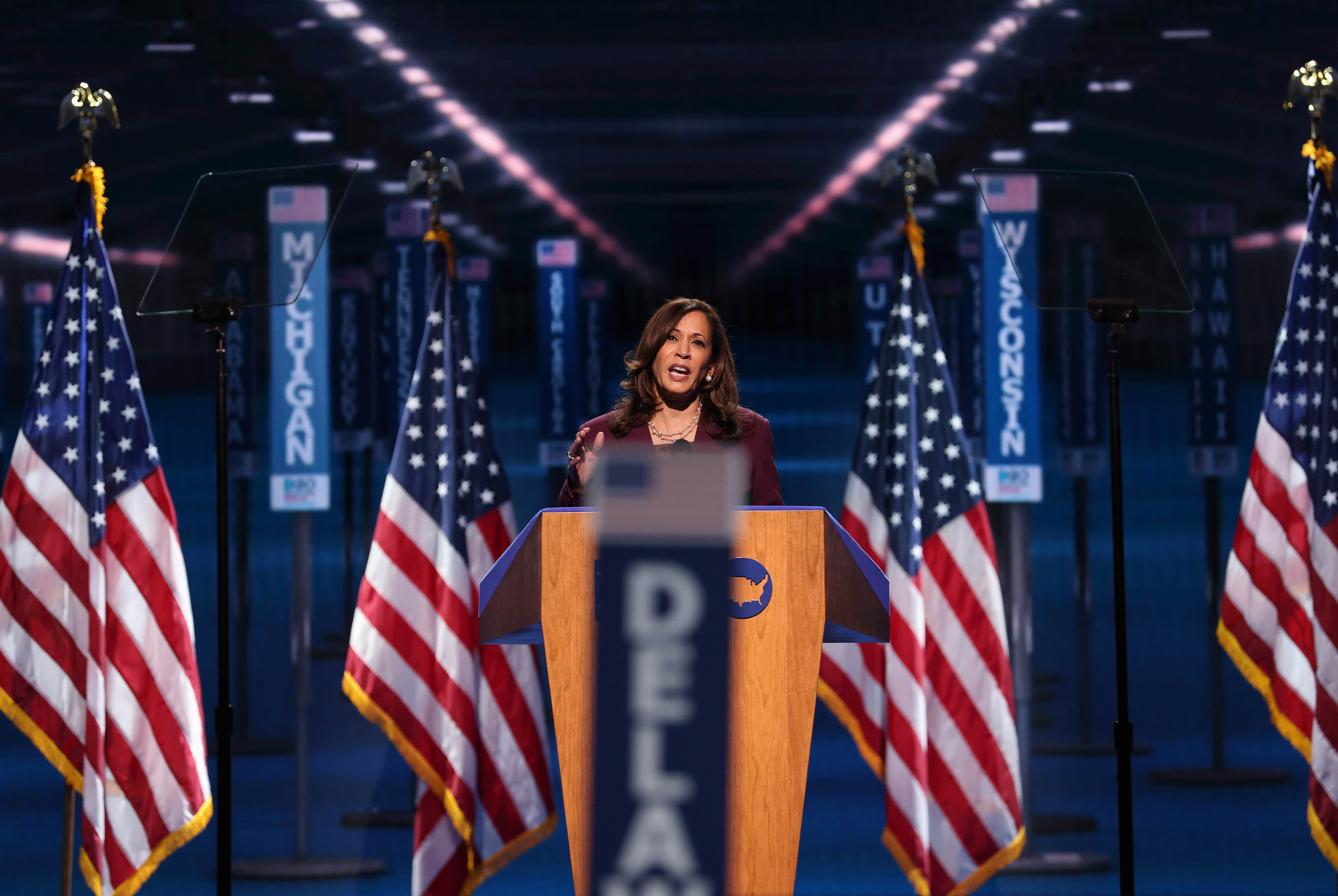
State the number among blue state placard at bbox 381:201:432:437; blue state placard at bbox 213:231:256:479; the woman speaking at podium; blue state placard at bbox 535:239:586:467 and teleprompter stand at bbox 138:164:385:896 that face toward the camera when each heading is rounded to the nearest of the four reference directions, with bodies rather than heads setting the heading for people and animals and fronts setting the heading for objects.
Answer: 4

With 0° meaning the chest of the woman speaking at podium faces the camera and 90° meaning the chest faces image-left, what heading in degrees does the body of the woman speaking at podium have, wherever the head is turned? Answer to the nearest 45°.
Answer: approximately 0°

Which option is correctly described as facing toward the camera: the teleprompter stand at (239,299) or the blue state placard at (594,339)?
the blue state placard

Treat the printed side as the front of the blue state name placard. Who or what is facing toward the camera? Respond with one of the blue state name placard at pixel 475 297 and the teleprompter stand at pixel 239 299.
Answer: the blue state name placard

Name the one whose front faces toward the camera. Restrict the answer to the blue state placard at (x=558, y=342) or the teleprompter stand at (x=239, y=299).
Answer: the blue state placard

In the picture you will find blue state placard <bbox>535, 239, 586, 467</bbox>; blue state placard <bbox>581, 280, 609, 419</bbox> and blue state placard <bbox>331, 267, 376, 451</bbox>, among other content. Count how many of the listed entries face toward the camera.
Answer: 3

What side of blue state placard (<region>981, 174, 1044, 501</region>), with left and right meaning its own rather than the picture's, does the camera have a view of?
front

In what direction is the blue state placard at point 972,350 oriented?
toward the camera

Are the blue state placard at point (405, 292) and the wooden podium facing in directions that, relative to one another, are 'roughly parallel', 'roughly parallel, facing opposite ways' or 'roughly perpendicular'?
roughly parallel

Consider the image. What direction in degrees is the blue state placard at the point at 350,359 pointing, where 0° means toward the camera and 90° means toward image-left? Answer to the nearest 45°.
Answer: approximately 0°

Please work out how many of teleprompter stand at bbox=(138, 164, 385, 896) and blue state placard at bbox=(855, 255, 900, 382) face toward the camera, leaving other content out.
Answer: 1

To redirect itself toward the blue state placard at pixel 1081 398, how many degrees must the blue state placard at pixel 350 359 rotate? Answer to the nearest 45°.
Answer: approximately 45° to its left

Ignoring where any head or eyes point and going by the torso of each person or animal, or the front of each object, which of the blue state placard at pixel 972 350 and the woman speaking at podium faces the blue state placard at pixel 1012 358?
the blue state placard at pixel 972 350

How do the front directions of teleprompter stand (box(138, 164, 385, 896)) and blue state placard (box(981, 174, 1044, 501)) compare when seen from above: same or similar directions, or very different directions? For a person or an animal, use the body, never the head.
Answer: very different directions

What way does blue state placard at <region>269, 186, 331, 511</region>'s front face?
toward the camera
